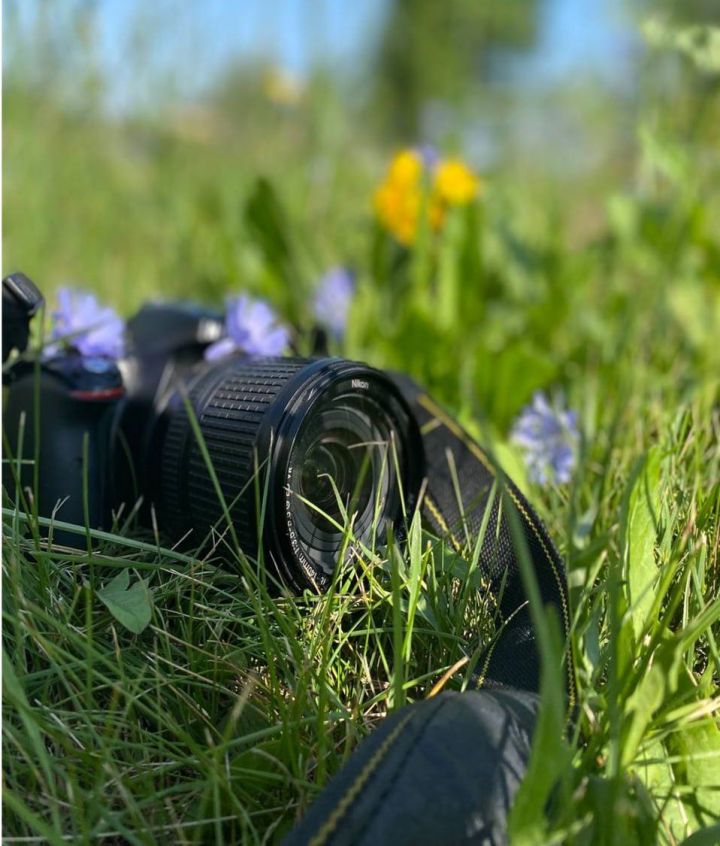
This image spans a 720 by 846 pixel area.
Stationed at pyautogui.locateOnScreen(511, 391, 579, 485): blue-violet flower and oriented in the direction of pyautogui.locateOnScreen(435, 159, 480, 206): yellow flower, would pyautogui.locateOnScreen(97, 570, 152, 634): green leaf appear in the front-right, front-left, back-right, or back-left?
back-left

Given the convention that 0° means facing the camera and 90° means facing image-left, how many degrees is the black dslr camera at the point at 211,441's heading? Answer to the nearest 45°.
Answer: approximately 315°
